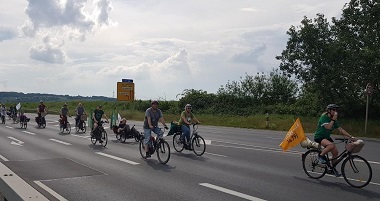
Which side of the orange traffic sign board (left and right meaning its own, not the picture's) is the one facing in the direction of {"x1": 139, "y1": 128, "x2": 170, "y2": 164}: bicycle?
front

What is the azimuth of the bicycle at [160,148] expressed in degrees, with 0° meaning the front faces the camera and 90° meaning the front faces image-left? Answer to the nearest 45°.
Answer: approximately 315°

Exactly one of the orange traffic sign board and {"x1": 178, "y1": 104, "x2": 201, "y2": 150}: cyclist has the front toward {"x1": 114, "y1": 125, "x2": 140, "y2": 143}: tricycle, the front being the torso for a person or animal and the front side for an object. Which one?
the orange traffic sign board

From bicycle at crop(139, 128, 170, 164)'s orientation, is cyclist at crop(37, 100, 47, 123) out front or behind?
behind

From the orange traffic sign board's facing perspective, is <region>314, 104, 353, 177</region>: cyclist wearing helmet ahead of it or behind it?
ahead

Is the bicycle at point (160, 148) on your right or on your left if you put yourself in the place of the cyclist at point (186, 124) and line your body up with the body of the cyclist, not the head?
on your right

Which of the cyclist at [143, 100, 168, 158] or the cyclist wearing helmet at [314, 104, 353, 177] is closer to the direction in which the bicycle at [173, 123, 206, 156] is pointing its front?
the cyclist wearing helmet

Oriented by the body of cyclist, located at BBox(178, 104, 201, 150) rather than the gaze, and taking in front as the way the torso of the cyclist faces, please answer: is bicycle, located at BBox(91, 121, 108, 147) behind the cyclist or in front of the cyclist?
behind

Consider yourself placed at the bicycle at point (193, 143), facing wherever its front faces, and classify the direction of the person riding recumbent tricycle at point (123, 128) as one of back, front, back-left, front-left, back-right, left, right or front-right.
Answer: back

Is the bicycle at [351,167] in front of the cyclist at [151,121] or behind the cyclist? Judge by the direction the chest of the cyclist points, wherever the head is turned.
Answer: in front

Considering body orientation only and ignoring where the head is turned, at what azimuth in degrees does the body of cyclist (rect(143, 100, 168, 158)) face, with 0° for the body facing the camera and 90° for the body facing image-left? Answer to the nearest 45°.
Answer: approximately 315°
